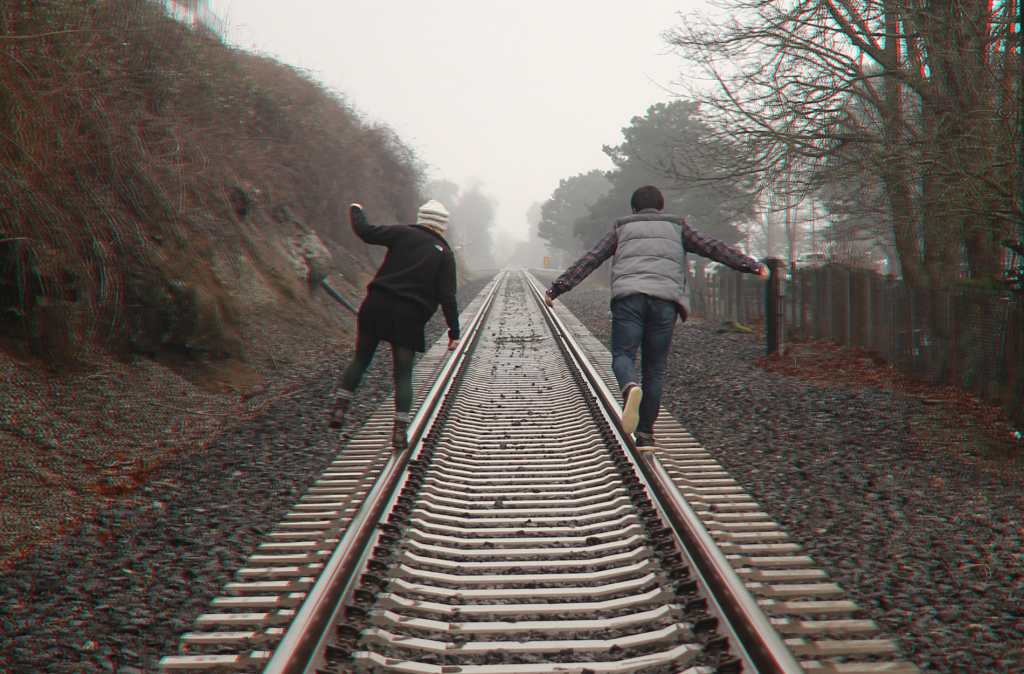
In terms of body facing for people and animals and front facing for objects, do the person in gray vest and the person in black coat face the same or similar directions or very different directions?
same or similar directions

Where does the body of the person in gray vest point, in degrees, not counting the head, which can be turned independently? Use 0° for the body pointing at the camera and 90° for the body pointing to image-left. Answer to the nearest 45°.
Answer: approximately 180°

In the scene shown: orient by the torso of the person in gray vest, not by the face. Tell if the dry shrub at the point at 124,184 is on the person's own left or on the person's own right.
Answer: on the person's own left

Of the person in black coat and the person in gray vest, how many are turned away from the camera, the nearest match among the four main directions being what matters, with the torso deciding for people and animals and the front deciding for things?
2

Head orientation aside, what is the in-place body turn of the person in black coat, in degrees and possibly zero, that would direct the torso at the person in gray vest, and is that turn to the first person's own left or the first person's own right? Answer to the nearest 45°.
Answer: approximately 90° to the first person's own right

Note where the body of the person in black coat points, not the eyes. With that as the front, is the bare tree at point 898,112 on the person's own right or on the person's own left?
on the person's own right

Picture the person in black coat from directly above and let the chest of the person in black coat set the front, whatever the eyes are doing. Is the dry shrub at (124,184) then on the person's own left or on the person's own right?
on the person's own left

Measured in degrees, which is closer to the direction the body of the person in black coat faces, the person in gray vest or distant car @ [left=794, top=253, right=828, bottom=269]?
the distant car

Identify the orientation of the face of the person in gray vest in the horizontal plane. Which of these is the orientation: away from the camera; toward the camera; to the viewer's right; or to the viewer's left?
away from the camera

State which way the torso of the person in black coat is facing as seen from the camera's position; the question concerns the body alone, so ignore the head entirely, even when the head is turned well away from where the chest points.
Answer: away from the camera

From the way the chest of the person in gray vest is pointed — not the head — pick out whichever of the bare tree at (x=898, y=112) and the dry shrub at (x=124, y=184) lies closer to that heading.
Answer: the bare tree

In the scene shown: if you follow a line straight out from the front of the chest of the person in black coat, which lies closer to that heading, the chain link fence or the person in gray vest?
the chain link fence
